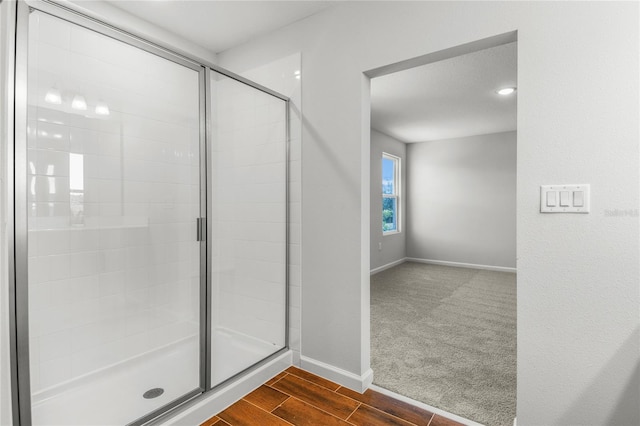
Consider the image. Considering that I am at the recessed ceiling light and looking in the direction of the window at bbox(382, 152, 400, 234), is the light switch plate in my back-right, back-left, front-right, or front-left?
back-left

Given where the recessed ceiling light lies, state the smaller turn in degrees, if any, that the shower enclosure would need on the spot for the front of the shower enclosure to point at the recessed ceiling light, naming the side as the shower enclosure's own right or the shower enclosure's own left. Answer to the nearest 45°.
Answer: approximately 45° to the shower enclosure's own left

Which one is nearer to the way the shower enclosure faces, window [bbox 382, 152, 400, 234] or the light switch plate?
the light switch plate

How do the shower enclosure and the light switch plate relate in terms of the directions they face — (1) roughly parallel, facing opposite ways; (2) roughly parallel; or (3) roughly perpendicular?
roughly perpendicular

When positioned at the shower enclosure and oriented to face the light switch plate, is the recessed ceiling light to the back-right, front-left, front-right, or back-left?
front-left

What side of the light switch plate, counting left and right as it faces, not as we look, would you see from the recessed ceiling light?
back

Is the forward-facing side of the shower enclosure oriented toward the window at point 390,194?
no

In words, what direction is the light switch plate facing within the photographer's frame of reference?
facing the viewer

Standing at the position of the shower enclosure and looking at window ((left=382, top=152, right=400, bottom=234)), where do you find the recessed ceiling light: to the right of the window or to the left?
right

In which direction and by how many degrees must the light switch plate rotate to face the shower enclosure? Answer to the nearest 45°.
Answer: approximately 45° to its right

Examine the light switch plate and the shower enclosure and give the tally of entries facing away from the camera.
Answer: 0

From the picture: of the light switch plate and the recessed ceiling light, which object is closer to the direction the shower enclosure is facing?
the light switch plate
